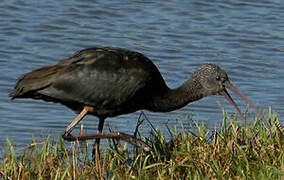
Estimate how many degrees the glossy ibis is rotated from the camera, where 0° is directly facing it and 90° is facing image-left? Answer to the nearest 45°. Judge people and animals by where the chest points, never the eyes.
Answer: approximately 270°
